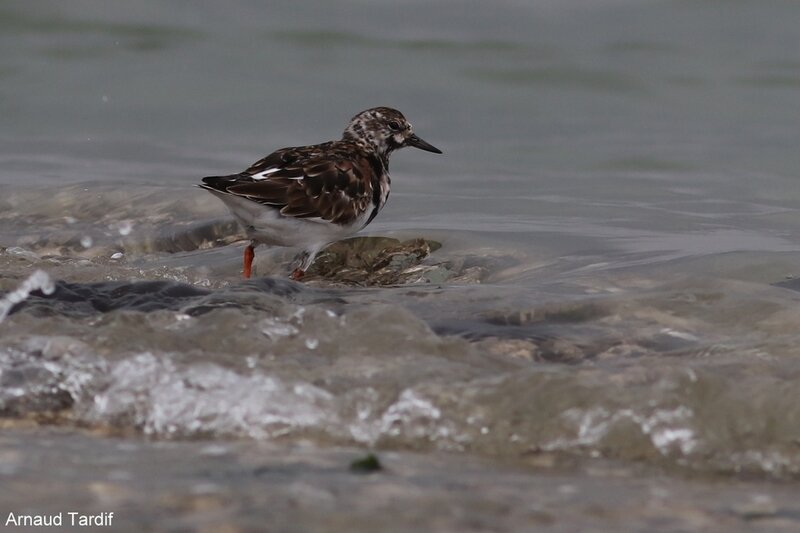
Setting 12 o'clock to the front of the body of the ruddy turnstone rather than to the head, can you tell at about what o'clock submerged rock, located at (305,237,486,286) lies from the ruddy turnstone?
The submerged rock is roughly at 11 o'clock from the ruddy turnstone.

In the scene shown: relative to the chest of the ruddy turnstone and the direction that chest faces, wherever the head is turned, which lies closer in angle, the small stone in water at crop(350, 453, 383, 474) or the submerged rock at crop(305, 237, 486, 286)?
the submerged rock

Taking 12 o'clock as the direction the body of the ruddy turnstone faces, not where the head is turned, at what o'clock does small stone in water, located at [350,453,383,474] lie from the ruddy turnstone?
The small stone in water is roughly at 3 o'clock from the ruddy turnstone.

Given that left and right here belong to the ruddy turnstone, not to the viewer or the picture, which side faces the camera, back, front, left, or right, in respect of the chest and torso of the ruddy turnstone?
right
